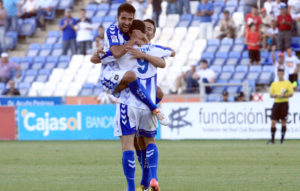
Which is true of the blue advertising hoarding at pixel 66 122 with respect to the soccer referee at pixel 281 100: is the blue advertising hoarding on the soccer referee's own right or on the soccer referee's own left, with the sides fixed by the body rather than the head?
on the soccer referee's own right

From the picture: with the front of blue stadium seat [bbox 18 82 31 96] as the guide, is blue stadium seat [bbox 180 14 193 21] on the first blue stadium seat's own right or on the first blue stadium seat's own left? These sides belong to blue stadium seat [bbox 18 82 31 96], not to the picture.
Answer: on the first blue stadium seat's own left

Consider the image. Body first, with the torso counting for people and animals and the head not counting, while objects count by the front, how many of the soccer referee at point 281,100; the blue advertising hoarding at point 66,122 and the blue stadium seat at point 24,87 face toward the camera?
3

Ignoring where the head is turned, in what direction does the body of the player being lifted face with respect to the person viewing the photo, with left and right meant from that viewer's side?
facing the viewer and to the right of the viewer

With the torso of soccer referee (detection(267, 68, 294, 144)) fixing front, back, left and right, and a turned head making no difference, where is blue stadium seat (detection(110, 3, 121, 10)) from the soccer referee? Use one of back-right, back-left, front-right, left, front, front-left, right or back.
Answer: back-right

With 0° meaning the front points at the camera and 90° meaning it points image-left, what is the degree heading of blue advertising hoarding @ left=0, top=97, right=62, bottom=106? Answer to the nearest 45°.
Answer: approximately 0°

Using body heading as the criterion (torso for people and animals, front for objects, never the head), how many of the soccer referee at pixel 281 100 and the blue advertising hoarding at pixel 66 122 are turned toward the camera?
2

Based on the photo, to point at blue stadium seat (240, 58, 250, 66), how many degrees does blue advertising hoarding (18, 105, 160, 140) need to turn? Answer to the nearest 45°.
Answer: approximately 90° to its left
